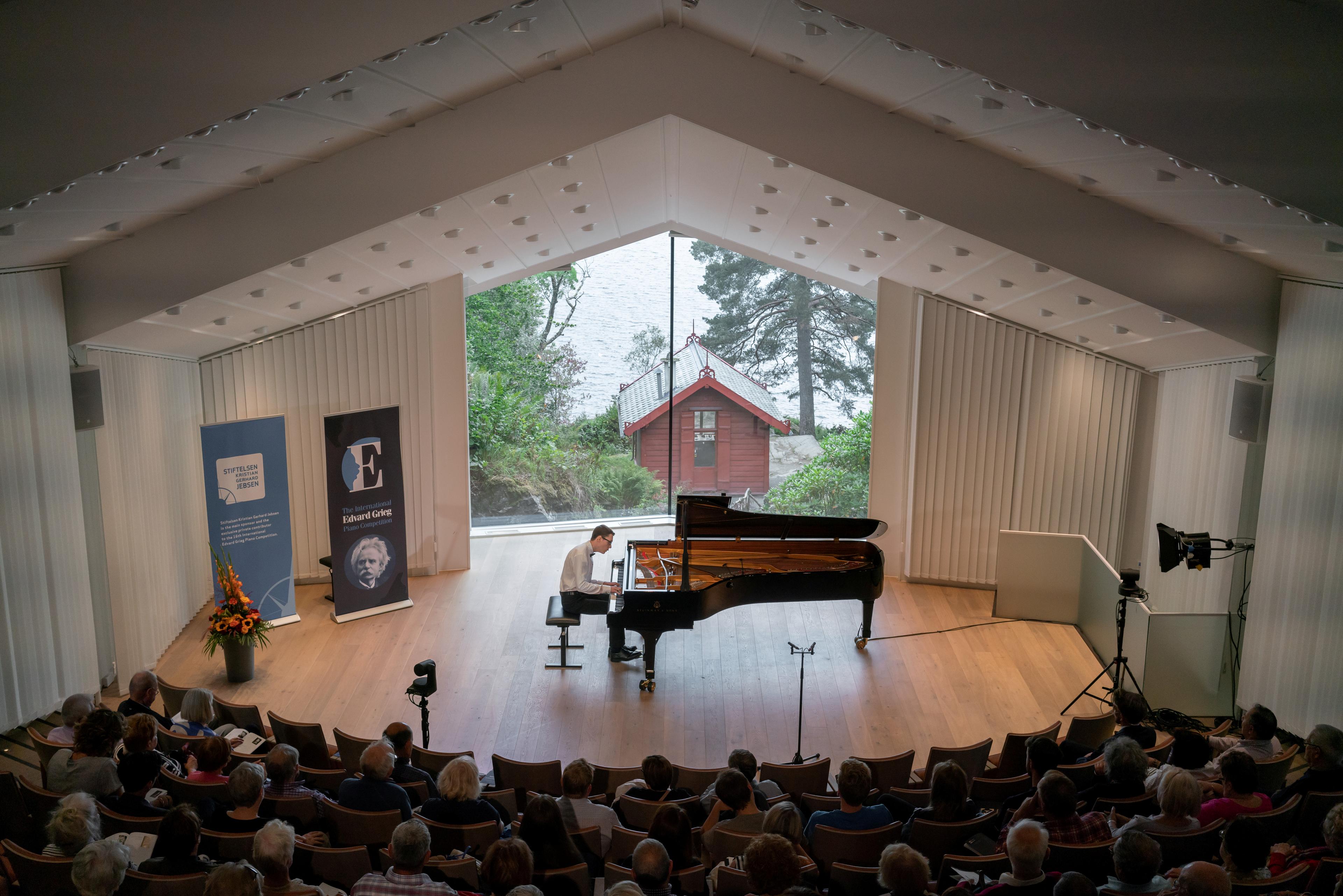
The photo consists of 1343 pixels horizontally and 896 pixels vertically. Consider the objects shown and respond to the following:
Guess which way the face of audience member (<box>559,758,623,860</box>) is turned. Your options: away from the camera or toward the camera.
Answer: away from the camera

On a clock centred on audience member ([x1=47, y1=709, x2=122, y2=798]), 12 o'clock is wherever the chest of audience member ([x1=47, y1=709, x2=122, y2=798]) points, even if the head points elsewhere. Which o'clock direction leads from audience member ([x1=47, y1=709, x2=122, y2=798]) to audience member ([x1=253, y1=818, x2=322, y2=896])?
audience member ([x1=253, y1=818, x2=322, y2=896]) is roughly at 4 o'clock from audience member ([x1=47, y1=709, x2=122, y2=798]).

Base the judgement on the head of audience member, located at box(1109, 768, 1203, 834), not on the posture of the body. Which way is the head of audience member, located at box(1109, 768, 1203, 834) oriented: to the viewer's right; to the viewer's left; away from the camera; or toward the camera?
away from the camera

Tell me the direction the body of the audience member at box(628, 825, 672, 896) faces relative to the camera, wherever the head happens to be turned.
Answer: away from the camera

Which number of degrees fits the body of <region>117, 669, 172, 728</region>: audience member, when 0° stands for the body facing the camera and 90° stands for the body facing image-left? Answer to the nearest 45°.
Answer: approximately 225°

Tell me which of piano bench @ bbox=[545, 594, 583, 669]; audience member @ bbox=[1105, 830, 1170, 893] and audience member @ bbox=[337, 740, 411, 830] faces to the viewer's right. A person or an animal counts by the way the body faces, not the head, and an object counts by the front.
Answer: the piano bench

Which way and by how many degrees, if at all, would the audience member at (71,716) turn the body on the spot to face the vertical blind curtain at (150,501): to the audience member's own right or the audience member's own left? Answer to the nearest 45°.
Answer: approximately 45° to the audience member's own left

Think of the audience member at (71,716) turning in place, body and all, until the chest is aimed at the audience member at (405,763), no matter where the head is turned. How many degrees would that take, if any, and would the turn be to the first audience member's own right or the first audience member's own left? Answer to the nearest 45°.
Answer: approximately 90° to the first audience member's own right

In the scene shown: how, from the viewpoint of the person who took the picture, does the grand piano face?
facing to the left of the viewer

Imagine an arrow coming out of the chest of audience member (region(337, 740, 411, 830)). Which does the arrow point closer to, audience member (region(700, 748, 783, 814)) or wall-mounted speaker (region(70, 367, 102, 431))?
the wall-mounted speaker

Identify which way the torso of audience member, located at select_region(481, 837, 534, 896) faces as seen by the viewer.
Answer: away from the camera

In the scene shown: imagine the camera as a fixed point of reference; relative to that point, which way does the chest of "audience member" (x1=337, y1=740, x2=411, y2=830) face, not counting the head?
away from the camera

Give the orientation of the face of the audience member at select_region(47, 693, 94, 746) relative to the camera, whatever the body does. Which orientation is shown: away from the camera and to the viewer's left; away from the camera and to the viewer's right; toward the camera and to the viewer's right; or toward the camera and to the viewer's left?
away from the camera and to the viewer's right

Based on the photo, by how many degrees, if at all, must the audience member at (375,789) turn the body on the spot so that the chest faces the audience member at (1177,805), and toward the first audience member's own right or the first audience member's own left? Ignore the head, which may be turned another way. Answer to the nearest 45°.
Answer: approximately 135° to the first audience member's own right

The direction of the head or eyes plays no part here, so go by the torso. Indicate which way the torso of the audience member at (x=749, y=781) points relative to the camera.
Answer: away from the camera

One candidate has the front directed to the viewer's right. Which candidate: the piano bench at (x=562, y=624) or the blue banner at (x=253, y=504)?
the piano bench
